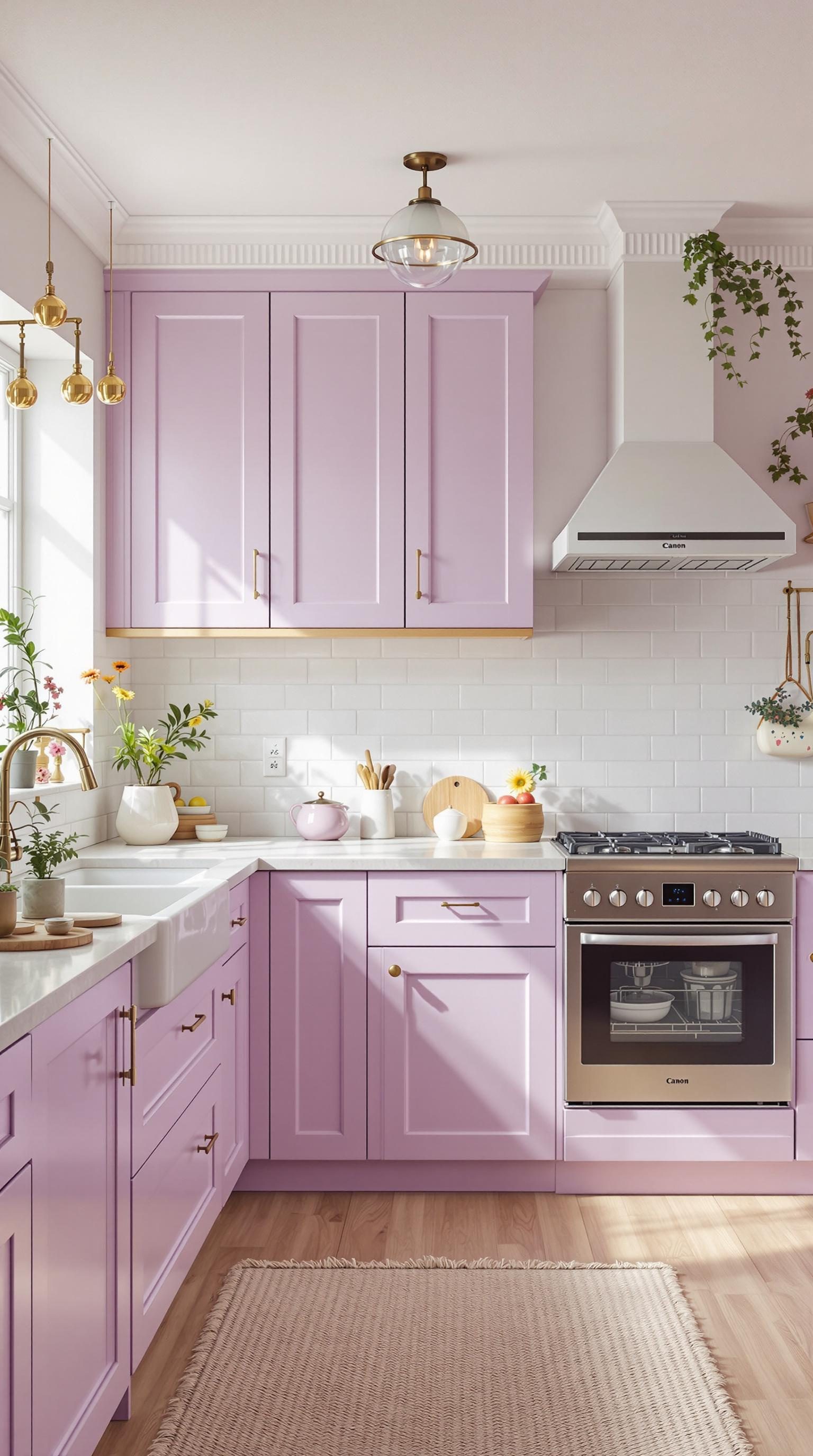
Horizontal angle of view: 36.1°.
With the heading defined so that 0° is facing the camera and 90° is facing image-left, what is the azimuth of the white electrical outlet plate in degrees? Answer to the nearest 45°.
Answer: approximately 0°

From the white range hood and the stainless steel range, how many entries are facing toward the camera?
2

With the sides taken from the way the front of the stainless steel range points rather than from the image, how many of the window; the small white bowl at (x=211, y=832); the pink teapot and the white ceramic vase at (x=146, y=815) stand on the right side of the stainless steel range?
4

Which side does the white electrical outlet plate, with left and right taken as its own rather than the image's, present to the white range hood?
left

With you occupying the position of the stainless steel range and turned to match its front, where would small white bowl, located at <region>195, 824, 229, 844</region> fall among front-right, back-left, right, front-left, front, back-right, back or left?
right

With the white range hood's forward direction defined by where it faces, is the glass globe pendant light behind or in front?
in front

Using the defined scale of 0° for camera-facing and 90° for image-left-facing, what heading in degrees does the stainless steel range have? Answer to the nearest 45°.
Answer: approximately 0°

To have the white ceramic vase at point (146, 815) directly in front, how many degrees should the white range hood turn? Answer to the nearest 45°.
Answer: approximately 90° to its right

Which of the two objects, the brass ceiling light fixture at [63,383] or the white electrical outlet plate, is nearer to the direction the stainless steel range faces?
the brass ceiling light fixture
